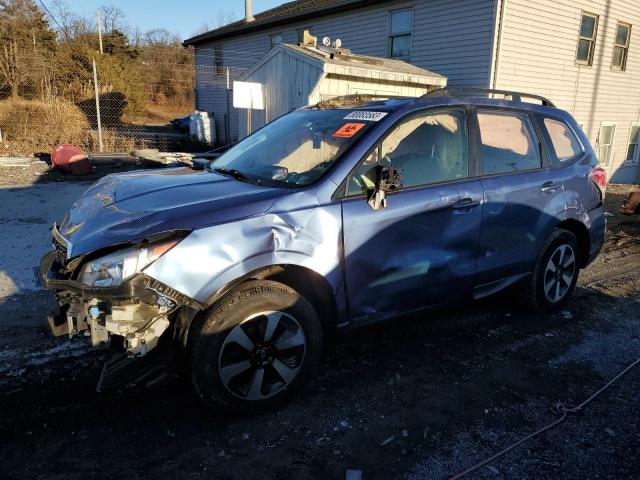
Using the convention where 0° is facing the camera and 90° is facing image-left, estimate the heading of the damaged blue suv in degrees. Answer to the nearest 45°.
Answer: approximately 45°

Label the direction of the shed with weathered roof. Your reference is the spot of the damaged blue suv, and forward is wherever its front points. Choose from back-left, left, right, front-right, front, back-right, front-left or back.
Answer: back-right

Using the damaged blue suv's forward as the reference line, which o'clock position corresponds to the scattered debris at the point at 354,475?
The scattered debris is roughly at 10 o'clock from the damaged blue suv.

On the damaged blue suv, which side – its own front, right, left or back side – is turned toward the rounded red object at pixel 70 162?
right
